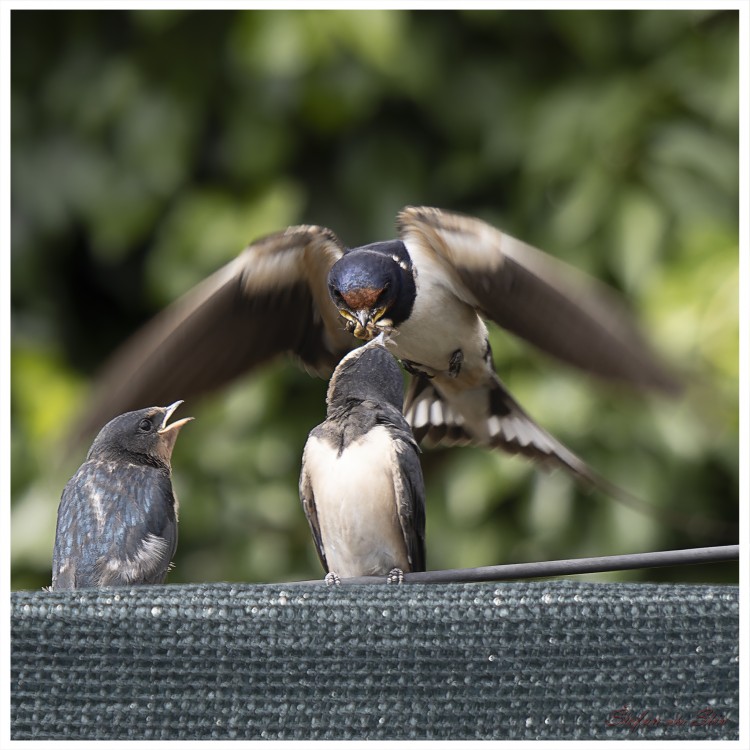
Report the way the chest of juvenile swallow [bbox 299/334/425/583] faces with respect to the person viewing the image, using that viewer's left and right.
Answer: facing the viewer

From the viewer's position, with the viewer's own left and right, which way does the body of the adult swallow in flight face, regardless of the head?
facing the viewer and to the left of the viewer

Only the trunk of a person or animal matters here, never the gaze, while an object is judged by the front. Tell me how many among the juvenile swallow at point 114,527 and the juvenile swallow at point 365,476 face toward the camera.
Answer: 1

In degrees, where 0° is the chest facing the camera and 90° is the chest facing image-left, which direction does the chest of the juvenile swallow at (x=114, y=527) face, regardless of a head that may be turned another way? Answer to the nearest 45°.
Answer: approximately 225°

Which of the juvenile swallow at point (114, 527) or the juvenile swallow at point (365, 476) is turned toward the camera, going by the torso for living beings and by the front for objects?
the juvenile swallow at point (365, 476)
